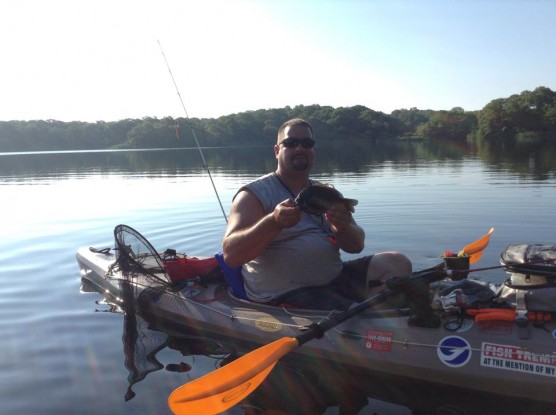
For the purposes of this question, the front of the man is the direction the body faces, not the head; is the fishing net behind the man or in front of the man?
behind

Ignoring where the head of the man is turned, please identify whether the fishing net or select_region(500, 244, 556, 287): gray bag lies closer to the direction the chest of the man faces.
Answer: the gray bag

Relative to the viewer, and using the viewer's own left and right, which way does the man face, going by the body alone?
facing the viewer and to the right of the viewer

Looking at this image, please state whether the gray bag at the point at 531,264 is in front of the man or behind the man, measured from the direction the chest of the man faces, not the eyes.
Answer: in front
